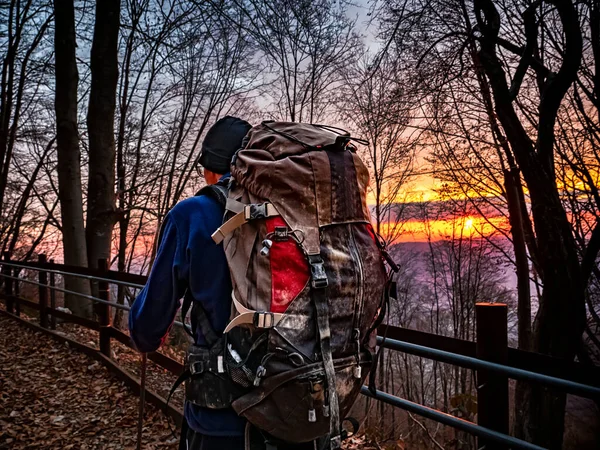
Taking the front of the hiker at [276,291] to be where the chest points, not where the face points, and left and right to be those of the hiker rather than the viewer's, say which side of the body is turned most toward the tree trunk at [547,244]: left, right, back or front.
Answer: right

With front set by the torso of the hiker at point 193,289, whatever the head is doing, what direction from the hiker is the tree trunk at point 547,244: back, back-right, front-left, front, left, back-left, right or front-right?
right

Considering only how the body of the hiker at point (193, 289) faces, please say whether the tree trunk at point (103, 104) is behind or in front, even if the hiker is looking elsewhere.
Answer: in front

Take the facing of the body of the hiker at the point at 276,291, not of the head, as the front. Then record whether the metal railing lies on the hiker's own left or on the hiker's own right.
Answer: on the hiker's own right

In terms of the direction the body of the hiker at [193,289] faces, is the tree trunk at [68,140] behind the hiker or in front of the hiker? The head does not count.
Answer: in front
